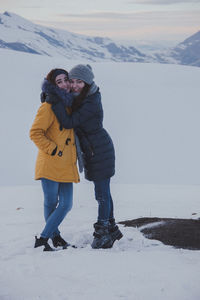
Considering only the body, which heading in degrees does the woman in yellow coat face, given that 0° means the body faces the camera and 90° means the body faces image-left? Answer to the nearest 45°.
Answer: approximately 315°
